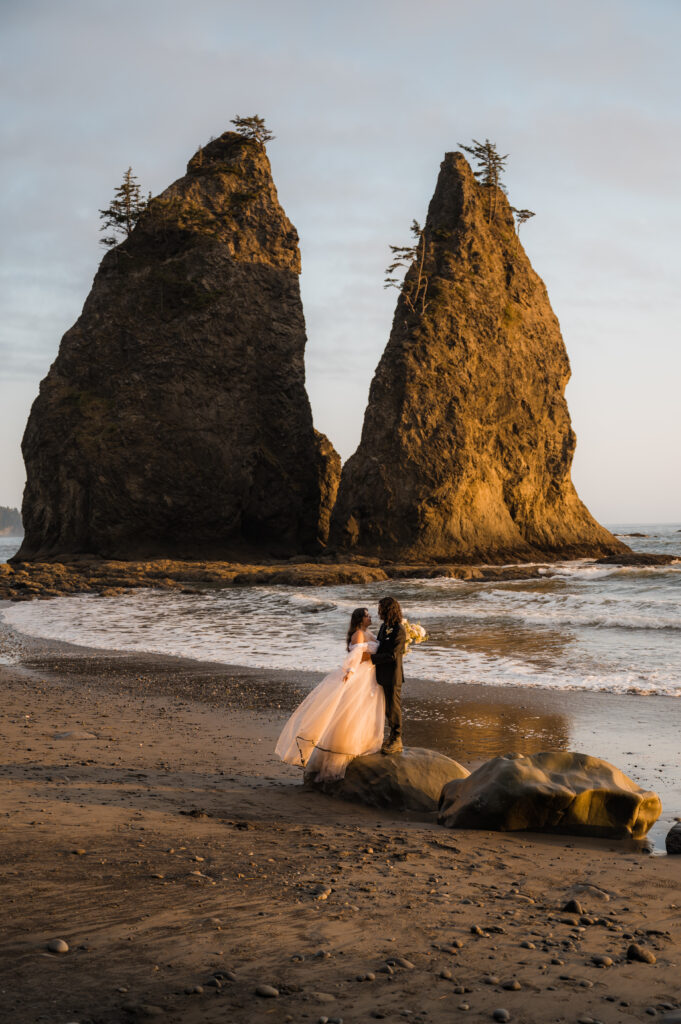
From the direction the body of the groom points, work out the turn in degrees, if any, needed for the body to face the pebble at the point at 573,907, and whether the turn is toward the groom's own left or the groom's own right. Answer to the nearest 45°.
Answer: approximately 90° to the groom's own left

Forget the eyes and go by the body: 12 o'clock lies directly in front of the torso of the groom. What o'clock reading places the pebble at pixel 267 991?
The pebble is roughly at 9 o'clock from the groom.

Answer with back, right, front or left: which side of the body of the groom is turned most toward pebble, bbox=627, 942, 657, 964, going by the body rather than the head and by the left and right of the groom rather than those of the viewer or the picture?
left

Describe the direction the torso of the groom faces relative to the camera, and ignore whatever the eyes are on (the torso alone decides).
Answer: to the viewer's left

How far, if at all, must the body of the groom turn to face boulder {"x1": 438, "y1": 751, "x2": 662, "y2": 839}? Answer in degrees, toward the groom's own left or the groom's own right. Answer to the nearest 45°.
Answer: approximately 135° to the groom's own left
